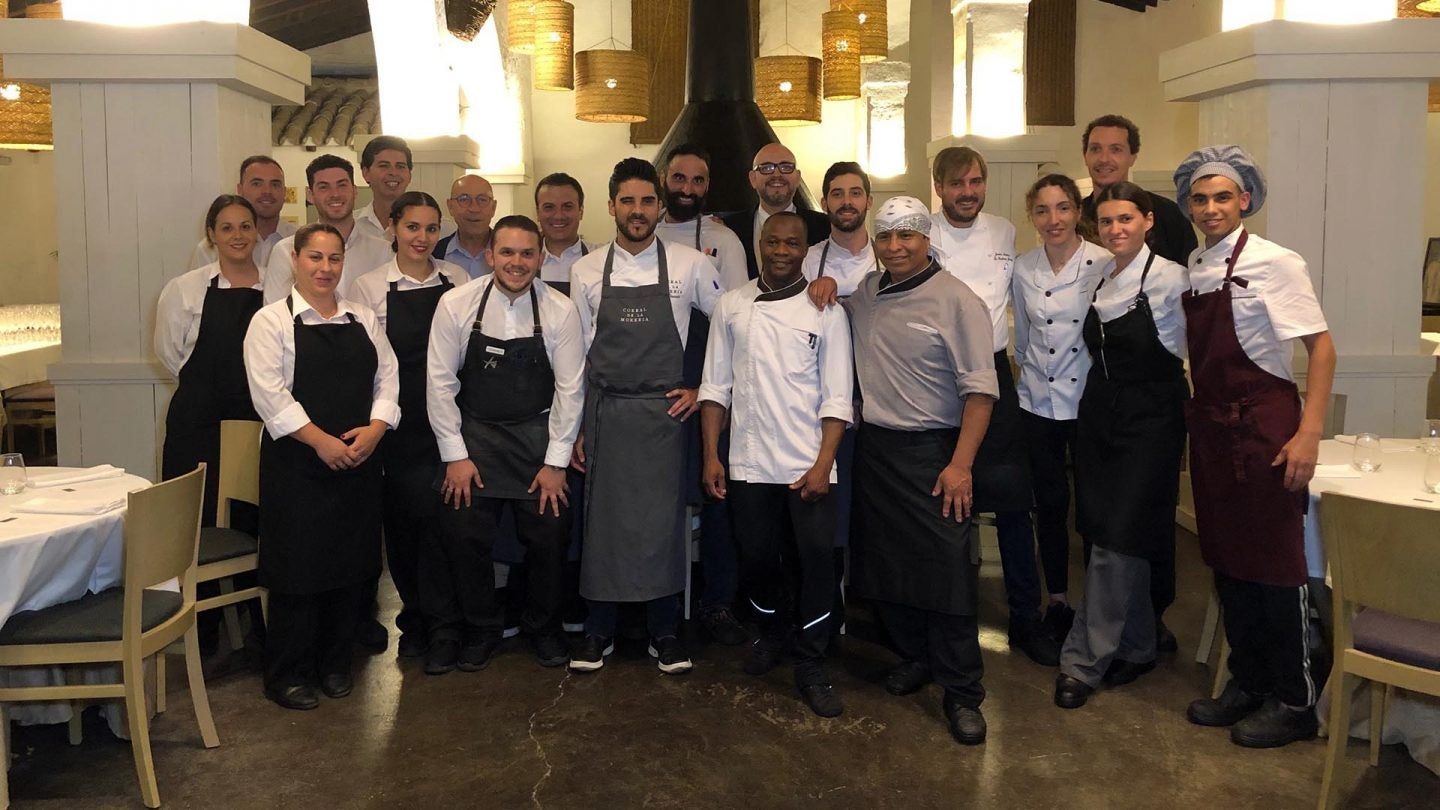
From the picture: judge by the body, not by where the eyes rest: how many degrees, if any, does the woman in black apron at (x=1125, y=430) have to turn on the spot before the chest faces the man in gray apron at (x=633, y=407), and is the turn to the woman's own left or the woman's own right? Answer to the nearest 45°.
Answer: approximately 45° to the woman's own right

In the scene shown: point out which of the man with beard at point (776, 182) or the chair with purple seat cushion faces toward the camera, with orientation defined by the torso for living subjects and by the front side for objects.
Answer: the man with beard

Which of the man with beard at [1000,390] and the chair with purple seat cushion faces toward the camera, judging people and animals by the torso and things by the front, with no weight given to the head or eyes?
the man with beard

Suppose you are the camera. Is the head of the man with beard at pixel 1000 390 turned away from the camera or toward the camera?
toward the camera

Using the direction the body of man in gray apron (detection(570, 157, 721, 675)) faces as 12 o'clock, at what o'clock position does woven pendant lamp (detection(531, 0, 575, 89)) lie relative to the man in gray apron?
The woven pendant lamp is roughly at 6 o'clock from the man in gray apron.

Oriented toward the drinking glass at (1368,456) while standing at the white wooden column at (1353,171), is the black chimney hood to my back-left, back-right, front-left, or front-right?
back-right

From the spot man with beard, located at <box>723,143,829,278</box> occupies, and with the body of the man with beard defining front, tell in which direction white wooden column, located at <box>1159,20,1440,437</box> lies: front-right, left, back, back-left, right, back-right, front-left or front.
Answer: left

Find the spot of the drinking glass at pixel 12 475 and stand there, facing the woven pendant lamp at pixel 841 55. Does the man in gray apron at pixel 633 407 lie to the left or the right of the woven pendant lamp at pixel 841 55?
right

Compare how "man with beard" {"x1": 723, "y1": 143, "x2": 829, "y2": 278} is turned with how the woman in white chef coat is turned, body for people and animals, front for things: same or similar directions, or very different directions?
same or similar directions

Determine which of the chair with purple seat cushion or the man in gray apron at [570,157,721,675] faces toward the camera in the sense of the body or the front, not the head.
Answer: the man in gray apron

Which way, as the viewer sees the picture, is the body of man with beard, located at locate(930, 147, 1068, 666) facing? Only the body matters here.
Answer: toward the camera

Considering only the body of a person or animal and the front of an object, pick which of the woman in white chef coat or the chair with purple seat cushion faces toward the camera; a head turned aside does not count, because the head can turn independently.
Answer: the woman in white chef coat

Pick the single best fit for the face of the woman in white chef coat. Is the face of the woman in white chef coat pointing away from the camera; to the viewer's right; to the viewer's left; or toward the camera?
toward the camera

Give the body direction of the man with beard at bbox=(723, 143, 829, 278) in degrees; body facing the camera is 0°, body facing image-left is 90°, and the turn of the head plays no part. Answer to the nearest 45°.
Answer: approximately 0°

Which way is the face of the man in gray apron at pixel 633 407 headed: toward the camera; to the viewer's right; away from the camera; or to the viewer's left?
toward the camera

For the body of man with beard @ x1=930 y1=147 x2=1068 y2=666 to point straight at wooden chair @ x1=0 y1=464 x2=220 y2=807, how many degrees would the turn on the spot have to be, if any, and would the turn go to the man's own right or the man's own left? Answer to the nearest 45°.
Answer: approximately 45° to the man's own right

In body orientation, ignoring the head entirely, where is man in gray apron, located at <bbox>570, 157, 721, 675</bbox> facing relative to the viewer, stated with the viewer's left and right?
facing the viewer
